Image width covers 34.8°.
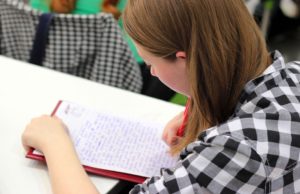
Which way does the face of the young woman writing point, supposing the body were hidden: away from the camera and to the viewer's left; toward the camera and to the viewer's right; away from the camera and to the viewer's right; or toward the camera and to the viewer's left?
away from the camera and to the viewer's left

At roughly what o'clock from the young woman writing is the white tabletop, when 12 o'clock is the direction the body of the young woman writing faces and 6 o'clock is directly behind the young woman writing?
The white tabletop is roughly at 12 o'clock from the young woman writing.

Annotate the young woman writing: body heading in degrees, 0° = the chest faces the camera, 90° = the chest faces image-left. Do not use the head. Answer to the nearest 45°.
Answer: approximately 135°
